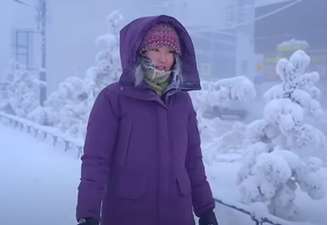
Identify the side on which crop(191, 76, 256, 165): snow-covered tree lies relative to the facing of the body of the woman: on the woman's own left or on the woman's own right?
on the woman's own left

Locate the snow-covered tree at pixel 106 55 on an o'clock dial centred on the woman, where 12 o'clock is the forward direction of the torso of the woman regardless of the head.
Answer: The snow-covered tree is roughly at 7 o'clock from the woman.

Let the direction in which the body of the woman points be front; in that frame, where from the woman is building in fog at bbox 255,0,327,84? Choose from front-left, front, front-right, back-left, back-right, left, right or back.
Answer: left

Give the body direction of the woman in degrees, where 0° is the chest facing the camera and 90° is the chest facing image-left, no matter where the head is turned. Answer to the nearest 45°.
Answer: approximately 315°

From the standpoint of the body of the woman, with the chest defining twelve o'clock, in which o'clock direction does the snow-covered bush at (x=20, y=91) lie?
The snow-covered bush is roughly at 6 o'clock from the woman.

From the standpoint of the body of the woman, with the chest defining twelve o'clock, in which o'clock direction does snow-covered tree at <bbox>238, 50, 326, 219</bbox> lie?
The snow-covered tree is roughly at 9 o'clock from the woman.

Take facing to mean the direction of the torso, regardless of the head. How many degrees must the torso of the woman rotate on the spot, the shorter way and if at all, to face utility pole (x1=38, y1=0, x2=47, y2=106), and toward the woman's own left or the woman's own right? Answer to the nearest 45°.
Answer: approximately 180°
